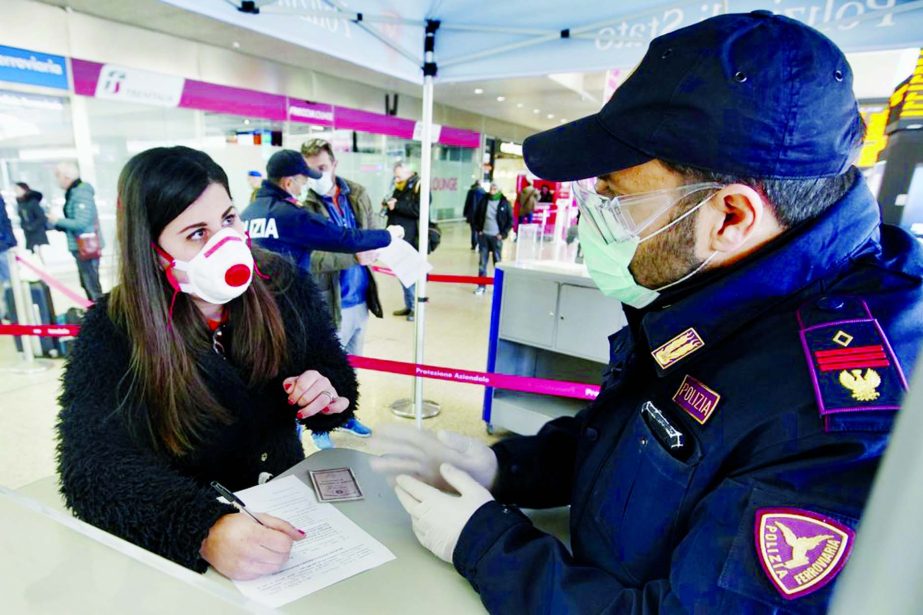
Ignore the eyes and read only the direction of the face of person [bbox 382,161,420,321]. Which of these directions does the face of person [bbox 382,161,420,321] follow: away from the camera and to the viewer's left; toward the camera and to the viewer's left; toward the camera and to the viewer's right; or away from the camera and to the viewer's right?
toward the camera and to the viewer's left

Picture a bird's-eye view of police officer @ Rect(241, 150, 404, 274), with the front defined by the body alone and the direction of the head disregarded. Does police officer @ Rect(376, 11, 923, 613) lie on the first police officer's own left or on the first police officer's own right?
on the first police officer's own right

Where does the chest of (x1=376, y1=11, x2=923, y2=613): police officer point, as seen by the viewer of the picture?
to the viewer's left

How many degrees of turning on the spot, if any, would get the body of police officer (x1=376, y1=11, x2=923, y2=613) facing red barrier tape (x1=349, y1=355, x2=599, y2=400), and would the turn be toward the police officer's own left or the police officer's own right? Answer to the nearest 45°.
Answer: approximately 45° to the police officer's own right

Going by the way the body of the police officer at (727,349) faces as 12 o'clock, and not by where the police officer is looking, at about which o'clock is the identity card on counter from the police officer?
The identity card on counter is roughly at 12 o'clock from the police officer.

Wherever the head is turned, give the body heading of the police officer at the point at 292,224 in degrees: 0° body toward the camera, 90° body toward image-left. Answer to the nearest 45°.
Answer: approximately 225°

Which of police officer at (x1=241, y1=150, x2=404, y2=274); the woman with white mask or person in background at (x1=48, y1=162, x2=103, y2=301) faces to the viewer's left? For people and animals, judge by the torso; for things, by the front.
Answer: the person in background

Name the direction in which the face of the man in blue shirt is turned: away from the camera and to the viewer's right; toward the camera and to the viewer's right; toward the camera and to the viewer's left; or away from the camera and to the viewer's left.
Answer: toward the camera and to the viewer's left

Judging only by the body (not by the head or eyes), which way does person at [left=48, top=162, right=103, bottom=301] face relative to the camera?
to the viewer's left

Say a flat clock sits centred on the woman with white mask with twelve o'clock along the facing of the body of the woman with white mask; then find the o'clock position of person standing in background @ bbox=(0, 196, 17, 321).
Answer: The person standing in background is roughly at 7 o'clock from the woman with white mask.

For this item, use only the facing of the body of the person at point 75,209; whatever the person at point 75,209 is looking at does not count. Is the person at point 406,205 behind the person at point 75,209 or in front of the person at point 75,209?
behind
